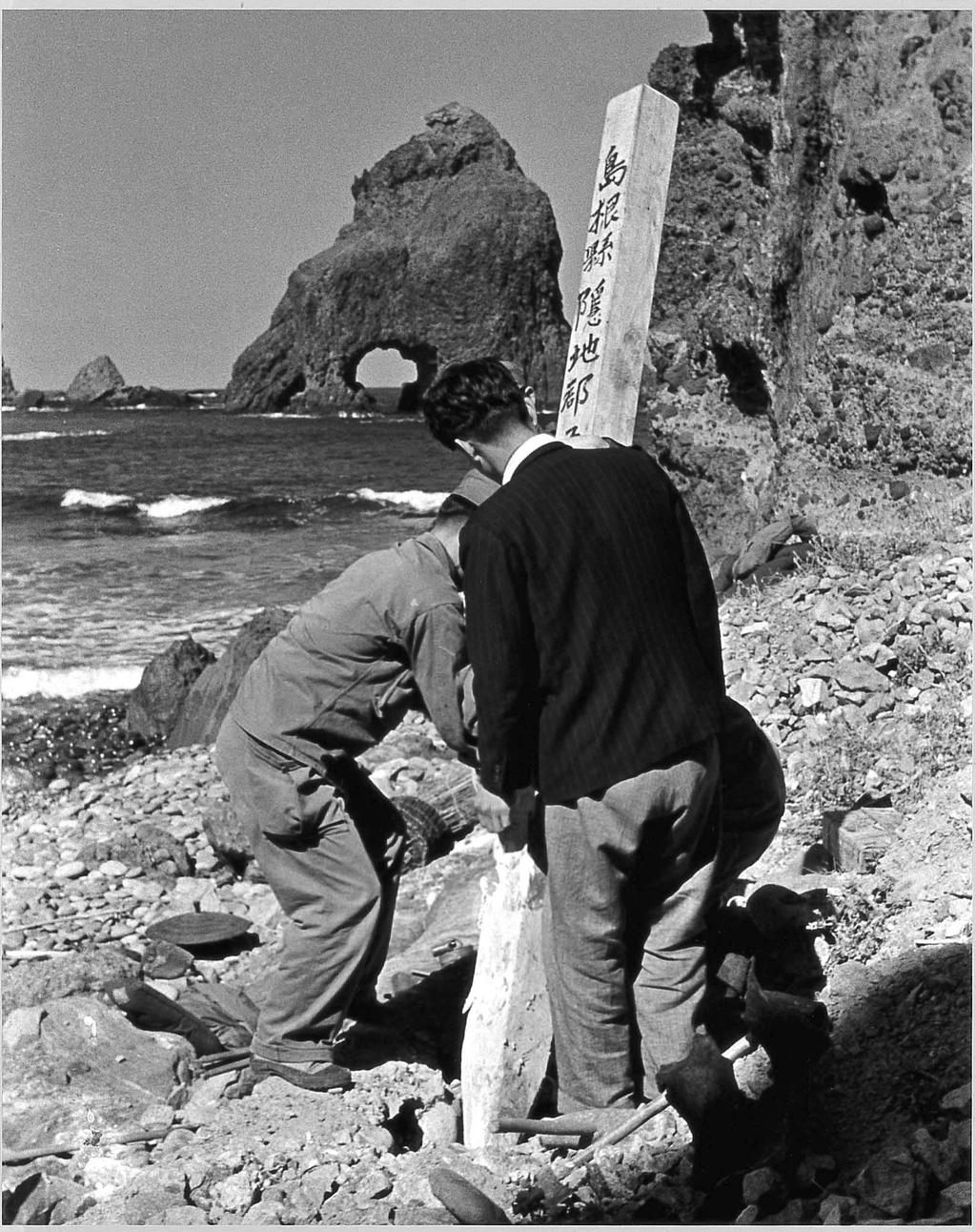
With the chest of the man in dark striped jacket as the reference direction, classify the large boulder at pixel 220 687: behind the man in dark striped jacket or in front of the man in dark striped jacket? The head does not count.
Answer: in front

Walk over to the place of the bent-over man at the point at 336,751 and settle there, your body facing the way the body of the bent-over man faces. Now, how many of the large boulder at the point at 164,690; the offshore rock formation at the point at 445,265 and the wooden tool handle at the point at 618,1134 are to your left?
2

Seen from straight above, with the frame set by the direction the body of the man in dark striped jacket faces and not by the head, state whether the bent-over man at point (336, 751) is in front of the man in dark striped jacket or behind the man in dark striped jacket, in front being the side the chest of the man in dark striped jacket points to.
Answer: in front

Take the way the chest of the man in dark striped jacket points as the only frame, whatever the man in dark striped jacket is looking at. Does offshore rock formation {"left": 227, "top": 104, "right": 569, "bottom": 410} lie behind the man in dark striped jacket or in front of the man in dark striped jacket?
in front

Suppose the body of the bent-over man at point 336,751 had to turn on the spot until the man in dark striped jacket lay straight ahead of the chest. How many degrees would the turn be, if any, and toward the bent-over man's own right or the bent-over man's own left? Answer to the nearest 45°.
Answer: approximately 45° to the bent-over man's own right

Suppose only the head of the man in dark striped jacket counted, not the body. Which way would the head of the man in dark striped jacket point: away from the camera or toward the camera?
away from the camera

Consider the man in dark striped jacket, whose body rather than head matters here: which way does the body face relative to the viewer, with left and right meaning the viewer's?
facing away from the viewer and to the left of the viewer

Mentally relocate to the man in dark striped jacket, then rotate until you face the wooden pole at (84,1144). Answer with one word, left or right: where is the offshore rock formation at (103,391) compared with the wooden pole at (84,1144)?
right

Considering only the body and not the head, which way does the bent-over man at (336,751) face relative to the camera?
to the viewer's right

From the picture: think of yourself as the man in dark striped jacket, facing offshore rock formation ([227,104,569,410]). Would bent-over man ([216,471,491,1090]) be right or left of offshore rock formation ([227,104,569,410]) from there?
left

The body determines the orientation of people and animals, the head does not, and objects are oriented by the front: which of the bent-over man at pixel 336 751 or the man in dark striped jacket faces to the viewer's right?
the bent-over man

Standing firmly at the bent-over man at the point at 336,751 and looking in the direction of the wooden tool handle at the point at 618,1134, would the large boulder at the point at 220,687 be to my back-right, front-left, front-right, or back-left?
back-left
